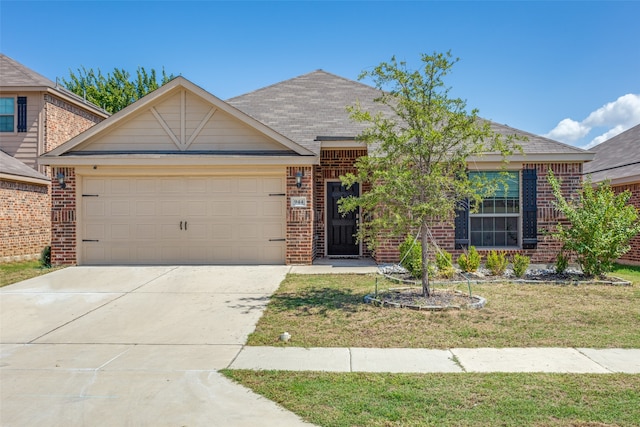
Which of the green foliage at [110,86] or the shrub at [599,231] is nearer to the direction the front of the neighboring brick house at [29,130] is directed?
the shrub

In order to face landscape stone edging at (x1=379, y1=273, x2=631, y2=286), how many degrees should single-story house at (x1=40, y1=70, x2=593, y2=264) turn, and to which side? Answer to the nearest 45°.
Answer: approximately 90° to its left

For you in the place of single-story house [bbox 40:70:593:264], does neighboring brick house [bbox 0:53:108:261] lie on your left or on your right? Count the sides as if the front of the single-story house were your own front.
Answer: on your right

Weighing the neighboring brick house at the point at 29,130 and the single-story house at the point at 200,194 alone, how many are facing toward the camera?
2

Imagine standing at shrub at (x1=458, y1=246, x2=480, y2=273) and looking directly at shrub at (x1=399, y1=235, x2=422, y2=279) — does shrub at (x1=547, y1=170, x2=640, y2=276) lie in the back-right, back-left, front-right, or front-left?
back-left

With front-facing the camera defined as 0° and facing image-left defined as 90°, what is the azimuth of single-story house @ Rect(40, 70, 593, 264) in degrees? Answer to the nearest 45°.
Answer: approximately 0°

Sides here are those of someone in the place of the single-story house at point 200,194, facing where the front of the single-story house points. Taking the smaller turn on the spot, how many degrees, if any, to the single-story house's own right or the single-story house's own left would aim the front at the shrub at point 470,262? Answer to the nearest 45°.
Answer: approximately 90° to the single-story house's own left

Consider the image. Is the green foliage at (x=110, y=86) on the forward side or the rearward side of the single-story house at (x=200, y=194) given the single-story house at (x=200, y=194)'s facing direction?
on the rearward side

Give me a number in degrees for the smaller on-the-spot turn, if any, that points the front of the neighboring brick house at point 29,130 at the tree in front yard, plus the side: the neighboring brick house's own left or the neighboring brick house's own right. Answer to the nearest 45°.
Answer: approximately 45° to the neighboring brick house's own left

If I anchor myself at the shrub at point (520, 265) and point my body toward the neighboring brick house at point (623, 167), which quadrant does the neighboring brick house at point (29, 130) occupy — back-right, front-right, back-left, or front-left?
back-left

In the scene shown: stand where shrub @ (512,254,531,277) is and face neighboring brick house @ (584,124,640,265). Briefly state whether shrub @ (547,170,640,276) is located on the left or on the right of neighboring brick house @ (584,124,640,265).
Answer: right

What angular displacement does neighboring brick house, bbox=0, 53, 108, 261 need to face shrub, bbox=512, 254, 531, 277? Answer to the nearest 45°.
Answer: approximately 45° to its left

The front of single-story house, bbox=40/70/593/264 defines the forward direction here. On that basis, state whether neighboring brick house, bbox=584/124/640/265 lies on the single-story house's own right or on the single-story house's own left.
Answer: on the single-story house's own left
